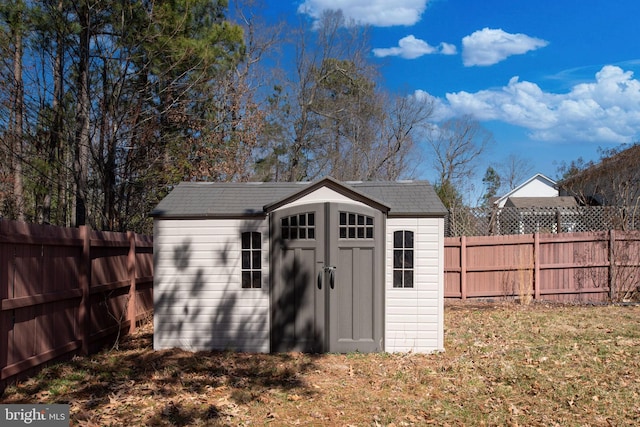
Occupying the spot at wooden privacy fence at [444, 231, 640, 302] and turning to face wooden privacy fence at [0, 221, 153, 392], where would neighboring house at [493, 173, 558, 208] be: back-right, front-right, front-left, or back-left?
back-right

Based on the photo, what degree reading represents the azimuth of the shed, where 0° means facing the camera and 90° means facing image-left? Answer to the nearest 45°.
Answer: approximately 0°

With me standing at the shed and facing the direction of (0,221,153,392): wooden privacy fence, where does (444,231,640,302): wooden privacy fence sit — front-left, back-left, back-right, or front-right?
back-right

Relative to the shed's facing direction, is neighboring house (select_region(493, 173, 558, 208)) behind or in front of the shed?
behind

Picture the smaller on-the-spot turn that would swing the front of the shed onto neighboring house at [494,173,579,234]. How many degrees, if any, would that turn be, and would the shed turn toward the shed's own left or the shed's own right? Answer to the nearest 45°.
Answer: approximately 135° to the shed's own left

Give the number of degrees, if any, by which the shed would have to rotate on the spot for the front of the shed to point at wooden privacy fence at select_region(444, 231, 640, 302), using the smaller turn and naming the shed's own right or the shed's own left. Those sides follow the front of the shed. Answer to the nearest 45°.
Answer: approximately 135° to the shed's own left
